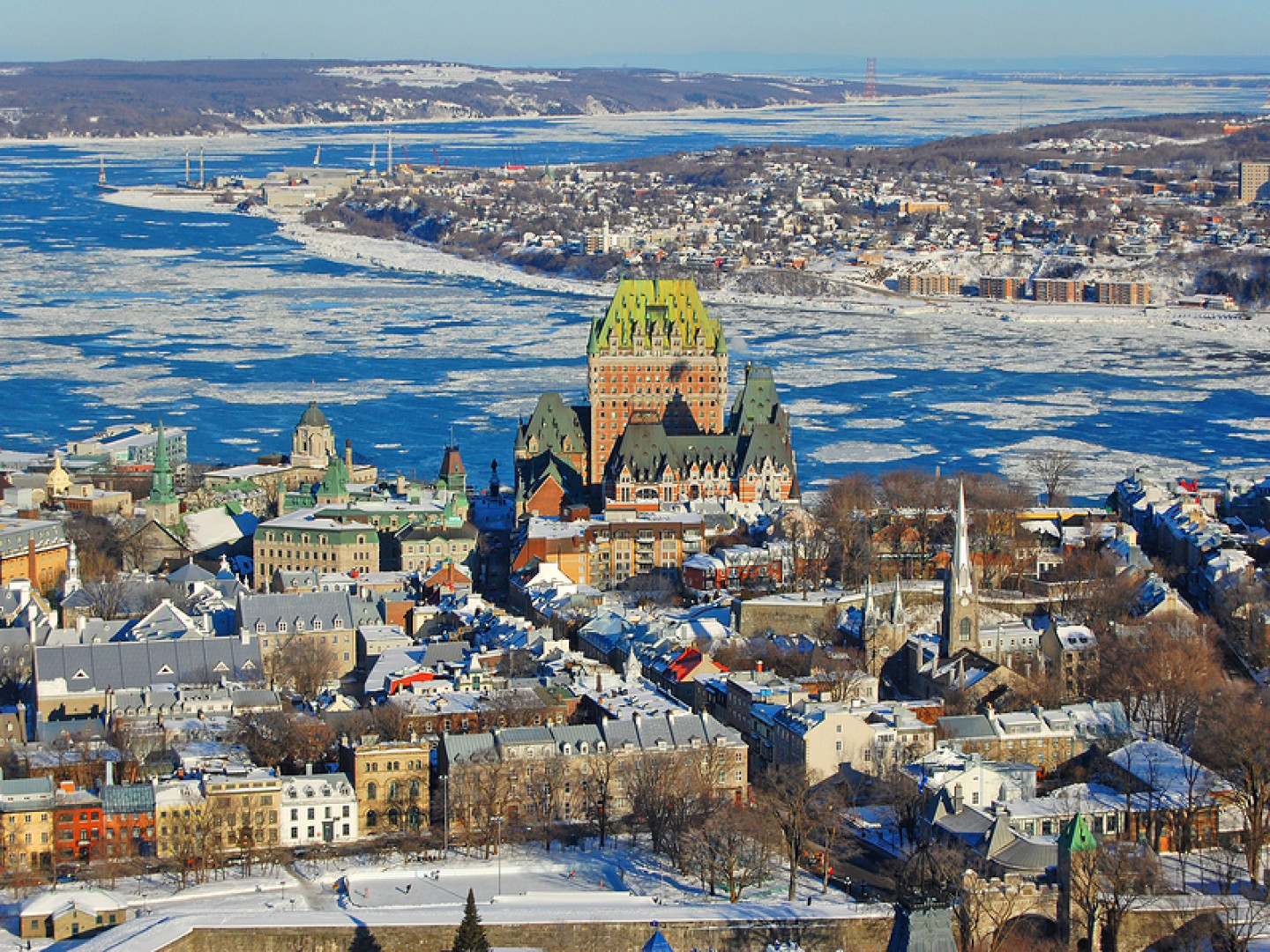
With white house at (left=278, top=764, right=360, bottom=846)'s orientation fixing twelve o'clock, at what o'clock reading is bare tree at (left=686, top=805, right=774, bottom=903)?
The bare tree is roughly at 10 o'clock from the white house.

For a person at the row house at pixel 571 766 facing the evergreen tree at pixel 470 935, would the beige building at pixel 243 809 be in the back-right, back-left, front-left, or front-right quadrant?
front-right

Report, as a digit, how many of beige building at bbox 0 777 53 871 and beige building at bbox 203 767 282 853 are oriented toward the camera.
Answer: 2

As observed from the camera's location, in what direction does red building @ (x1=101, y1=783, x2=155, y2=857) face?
facing the viewer

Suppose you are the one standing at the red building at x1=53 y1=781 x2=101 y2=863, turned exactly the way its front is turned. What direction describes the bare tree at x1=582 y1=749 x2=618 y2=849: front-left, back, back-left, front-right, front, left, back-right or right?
left

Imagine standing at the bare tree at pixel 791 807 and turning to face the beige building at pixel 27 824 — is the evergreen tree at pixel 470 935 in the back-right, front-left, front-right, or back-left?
front-left

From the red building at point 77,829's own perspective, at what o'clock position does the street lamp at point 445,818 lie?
The street lamp is roughly at 9 o'clock from the red building.

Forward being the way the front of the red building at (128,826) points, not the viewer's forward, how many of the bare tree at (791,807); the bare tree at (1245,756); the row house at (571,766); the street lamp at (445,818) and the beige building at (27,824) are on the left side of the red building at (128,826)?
4

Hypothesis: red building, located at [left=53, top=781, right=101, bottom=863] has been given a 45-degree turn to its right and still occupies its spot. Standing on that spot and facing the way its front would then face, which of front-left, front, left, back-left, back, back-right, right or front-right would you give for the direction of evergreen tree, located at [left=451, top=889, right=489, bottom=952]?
left

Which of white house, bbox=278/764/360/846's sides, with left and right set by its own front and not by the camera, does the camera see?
front

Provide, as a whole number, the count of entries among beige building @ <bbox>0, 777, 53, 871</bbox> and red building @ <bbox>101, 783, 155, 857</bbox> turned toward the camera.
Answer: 2

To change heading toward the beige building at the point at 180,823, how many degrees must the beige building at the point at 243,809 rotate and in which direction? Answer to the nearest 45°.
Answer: approximately 45° to its right

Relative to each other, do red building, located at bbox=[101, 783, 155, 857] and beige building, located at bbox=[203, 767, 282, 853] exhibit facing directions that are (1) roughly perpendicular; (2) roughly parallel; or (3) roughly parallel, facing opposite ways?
roughly parallel

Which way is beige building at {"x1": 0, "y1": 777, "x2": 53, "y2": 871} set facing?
toward the camera

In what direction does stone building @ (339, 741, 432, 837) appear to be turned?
toward the camera
